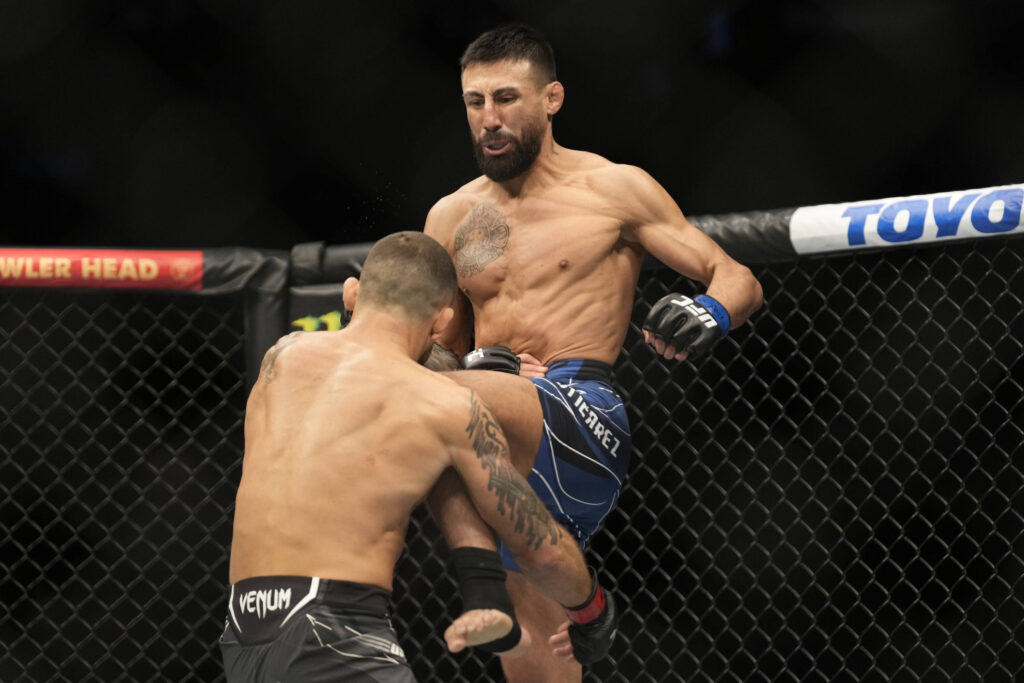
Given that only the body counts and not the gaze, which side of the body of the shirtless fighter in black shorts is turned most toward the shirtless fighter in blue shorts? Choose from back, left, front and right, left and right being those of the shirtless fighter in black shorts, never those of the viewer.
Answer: front

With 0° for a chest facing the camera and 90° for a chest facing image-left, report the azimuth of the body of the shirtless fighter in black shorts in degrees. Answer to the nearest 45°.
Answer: approximately 225°

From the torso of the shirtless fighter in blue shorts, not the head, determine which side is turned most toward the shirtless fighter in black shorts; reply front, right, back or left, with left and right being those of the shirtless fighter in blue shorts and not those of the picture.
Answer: front

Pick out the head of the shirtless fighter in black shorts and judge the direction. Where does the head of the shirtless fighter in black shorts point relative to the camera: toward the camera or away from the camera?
away from the camera

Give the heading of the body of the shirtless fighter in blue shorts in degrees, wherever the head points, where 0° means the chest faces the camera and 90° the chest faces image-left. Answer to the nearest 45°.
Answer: approximately 45°

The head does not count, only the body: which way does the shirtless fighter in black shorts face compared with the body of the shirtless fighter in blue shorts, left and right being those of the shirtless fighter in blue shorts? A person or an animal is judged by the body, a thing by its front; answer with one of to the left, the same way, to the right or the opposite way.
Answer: the opposite way

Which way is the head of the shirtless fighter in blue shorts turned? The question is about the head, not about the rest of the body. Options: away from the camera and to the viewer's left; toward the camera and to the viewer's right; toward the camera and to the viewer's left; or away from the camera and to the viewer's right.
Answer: toward the camera and to the viewer's left
